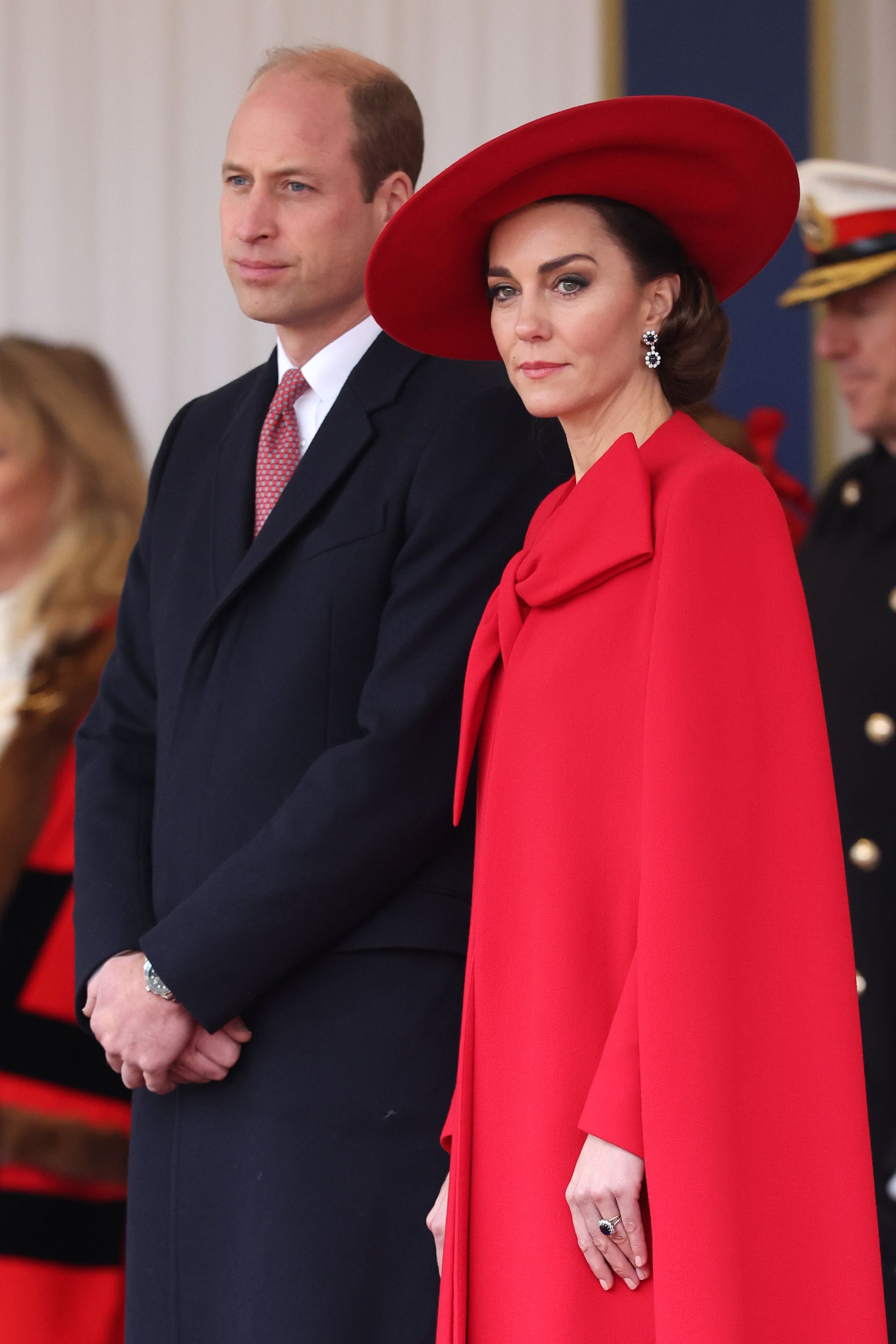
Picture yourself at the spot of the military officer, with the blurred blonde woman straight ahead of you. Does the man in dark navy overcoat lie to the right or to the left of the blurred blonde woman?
left

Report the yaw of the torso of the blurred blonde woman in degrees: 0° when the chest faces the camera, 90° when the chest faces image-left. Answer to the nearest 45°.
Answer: approximately 45°

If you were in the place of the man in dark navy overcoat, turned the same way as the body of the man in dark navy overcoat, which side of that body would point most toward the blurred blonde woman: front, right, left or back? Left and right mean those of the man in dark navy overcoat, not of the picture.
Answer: right

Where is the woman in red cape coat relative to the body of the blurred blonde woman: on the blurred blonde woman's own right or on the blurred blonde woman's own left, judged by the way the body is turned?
on the blurred blonde woman's own left

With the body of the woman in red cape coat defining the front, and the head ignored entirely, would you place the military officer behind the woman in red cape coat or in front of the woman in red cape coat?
behind

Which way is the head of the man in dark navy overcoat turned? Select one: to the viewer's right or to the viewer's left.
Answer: to the viewer's left

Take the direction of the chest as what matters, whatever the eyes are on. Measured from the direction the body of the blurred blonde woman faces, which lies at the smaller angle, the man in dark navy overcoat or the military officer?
the man in dark navy overcoat

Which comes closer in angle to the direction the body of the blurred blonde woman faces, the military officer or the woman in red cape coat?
the woman in red cape coat

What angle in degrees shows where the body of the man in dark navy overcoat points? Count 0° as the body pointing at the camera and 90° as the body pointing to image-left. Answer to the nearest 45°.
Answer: approximately 45°

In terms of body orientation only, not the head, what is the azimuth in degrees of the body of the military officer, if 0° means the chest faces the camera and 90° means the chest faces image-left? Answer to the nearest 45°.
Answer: approximately 45°

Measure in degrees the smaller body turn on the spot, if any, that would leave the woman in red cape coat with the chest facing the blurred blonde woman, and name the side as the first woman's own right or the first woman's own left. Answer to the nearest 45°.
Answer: approximately 90° to the first woman's own right

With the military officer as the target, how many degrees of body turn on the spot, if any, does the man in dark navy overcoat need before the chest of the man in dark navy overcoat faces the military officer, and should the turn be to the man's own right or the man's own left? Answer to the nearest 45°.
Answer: approximately 180°
